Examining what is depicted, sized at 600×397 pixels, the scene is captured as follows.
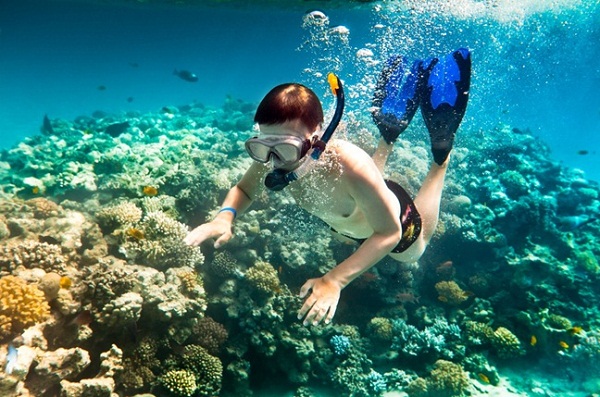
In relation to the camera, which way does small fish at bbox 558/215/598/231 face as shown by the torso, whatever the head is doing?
to the viewer's left

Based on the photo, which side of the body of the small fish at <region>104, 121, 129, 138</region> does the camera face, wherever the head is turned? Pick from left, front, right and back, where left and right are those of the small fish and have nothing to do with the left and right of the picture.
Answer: left

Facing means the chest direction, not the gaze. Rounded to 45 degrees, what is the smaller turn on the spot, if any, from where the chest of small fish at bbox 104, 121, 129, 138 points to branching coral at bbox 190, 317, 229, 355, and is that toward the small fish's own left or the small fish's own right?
approximately 90° to the small fish's own left

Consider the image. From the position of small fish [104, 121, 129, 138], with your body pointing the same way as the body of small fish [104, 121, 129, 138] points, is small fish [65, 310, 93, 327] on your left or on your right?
on your left

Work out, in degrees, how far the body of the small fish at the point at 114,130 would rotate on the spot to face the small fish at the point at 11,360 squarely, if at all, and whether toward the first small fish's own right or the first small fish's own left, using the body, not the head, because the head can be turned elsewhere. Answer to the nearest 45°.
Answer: approximately 90° to the first small fish's own left
